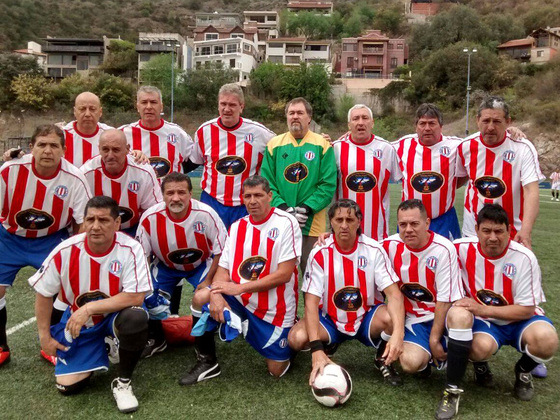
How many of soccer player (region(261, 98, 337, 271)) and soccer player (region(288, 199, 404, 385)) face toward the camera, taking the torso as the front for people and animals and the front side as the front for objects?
2

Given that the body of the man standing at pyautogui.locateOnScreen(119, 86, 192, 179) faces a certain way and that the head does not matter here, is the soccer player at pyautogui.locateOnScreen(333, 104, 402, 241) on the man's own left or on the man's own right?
on the man's own left

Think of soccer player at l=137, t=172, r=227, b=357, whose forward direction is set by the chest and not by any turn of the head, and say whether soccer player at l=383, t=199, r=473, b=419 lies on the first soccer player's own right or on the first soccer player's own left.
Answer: on the first soccer player's own left

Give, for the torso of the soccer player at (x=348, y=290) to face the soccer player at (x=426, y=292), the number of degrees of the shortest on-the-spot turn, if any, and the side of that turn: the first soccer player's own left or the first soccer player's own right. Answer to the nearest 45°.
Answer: approximately 90° to the first soccer player's own left

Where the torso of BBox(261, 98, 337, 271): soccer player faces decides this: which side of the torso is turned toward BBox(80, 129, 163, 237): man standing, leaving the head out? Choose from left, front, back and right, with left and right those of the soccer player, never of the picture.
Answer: right

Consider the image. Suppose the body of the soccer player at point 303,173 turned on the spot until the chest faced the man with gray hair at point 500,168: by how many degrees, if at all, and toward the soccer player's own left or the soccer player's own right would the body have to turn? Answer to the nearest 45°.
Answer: approximately 90° to the soccer player's own left

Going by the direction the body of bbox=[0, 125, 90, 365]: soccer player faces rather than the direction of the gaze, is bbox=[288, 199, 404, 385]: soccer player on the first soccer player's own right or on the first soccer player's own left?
on the first soccer player's own left

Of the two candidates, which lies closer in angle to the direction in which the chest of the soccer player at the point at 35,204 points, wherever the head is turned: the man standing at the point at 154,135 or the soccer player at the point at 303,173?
the soccer player
